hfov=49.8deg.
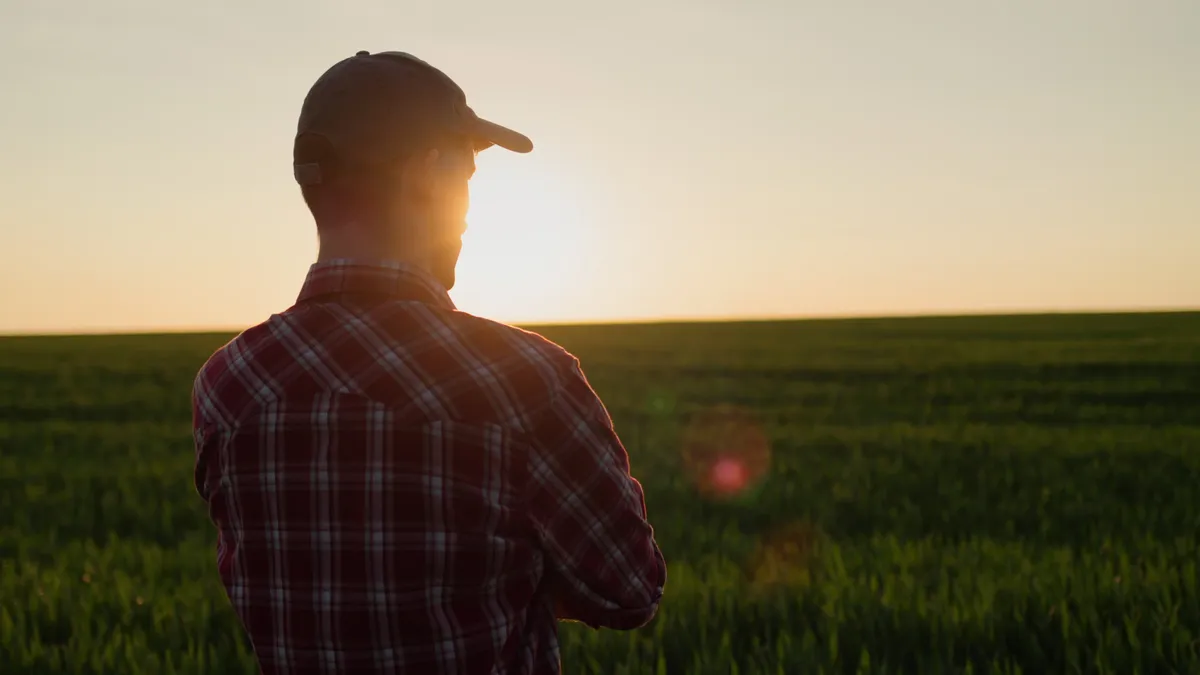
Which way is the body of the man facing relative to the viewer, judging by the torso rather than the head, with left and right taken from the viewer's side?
facing away from the viewer and to the right of the viewer

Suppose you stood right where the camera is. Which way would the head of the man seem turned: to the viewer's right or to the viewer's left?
to the viewer's right
